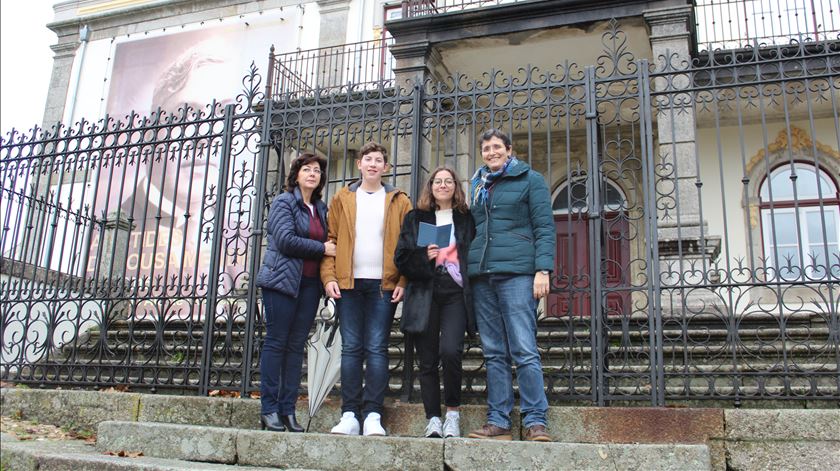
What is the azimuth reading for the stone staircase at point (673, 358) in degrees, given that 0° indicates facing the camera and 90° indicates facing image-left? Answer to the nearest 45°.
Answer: approximately 0°

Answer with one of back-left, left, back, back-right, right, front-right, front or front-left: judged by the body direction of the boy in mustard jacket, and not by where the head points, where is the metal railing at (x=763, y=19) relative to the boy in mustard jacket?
back-left

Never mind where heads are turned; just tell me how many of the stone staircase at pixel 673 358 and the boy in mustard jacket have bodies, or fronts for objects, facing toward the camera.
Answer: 2

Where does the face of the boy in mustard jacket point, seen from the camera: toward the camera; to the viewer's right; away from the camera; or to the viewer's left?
toward the camera

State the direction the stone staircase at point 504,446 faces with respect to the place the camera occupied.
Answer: facing the viewer

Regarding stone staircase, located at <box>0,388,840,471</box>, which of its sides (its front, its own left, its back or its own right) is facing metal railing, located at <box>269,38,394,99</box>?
back

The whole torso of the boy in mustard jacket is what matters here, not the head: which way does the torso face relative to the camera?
toward the camera

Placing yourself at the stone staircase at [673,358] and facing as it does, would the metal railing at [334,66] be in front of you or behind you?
behind

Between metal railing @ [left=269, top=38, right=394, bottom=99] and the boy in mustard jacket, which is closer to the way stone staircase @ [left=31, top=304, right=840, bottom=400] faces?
the boy in mustard jacket
